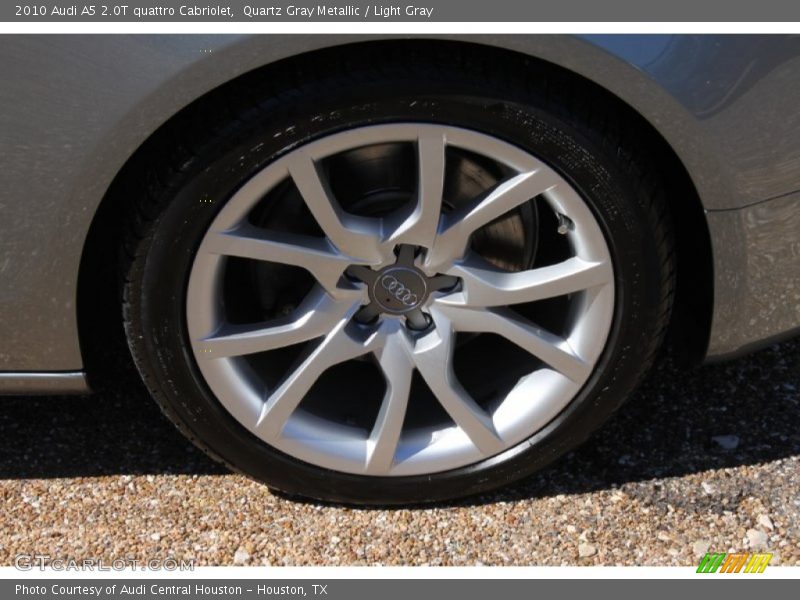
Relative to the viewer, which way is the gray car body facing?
to the viewer's left
